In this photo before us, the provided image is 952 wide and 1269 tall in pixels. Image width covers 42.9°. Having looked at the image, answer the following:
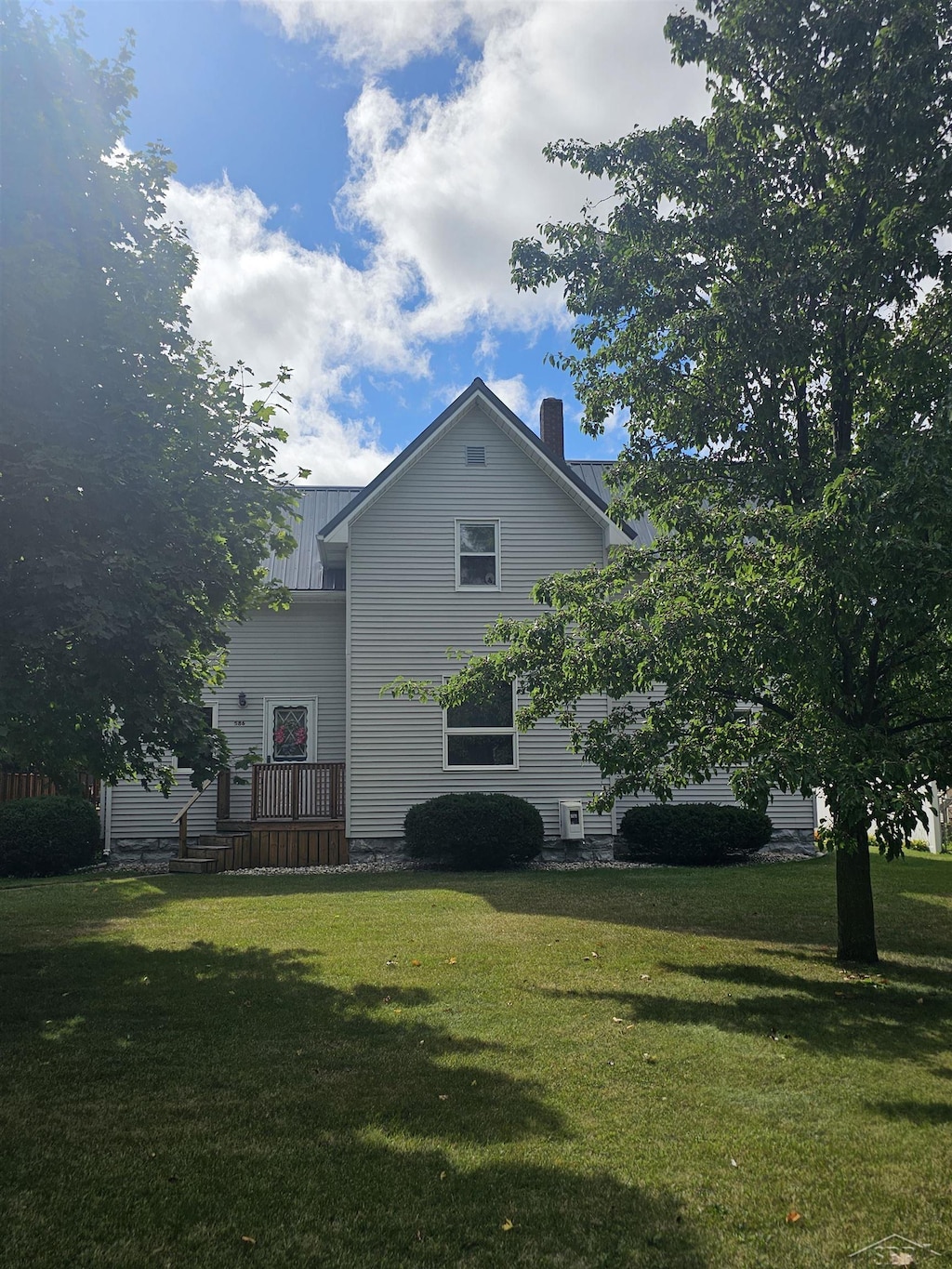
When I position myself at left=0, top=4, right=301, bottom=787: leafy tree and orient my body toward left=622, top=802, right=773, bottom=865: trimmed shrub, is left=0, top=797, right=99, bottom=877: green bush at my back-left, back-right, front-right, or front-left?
front-left

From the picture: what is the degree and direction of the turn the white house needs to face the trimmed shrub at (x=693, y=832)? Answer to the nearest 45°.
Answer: approximately 90° to its left

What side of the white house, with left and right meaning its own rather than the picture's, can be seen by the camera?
front

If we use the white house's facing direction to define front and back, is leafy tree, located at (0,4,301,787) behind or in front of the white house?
in front

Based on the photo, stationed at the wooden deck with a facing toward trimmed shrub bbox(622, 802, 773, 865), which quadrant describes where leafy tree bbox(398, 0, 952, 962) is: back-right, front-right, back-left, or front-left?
front-right

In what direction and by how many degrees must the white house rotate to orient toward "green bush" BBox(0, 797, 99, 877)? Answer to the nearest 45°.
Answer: approximately 90° to its right

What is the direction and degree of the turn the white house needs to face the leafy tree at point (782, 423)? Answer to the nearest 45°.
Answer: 0° — it already faces it
